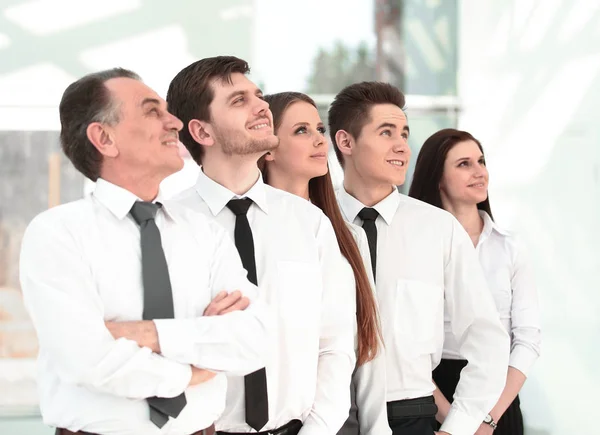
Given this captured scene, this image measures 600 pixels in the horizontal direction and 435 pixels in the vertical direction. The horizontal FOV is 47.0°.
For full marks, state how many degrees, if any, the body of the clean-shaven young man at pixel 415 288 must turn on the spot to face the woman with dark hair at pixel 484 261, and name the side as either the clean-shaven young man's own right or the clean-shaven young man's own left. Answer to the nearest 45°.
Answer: approximately 135° to the clean-shaven young man's own left

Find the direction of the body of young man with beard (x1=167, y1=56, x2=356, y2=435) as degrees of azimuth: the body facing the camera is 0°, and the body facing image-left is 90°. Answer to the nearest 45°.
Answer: approximately 0°

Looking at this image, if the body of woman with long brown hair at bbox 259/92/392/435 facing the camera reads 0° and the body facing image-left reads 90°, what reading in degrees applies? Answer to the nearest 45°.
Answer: approximately 315°

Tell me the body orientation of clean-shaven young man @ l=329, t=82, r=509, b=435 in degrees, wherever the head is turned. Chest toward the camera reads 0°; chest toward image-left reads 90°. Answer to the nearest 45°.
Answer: approximately 0°

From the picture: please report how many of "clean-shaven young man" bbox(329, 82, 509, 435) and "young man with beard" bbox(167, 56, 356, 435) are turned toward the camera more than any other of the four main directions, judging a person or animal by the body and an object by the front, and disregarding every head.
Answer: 2
